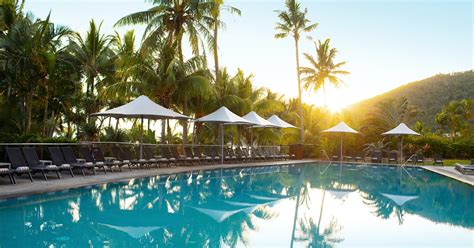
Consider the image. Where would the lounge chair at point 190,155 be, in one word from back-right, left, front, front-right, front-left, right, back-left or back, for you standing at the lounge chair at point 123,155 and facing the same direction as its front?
left

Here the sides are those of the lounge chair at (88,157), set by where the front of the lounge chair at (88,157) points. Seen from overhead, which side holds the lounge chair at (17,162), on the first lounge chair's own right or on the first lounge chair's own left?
on the first lounge chair's own right

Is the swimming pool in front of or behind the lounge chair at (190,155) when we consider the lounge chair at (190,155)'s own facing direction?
in front

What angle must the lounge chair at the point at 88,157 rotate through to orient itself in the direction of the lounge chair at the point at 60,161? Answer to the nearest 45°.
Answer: approximately 90° to its right

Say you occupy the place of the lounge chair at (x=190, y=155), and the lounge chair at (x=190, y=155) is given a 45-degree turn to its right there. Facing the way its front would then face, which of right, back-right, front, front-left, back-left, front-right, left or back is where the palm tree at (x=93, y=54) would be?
back-right

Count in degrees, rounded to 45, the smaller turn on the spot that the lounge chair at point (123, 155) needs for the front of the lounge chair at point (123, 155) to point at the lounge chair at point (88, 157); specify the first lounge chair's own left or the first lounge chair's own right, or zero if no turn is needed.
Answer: approximately 90° to the first lounge chair's own right

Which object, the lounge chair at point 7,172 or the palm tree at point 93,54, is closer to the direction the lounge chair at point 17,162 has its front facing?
the lounge chair

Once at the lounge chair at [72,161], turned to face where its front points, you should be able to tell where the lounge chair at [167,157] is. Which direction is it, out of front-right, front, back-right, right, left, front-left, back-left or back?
left

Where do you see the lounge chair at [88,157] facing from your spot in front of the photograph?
facing the viewer and to the right of the viewer

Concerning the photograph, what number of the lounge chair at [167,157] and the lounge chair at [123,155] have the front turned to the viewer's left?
0

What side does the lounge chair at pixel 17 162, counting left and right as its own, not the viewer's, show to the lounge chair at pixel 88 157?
left
